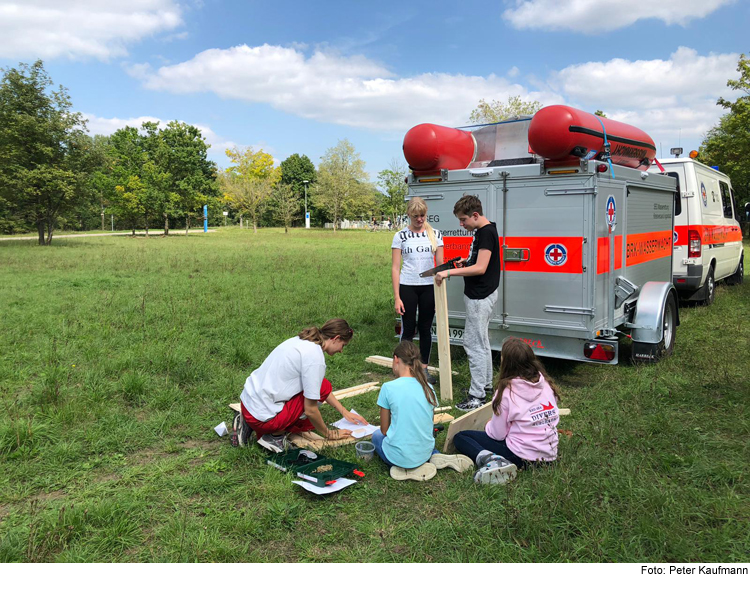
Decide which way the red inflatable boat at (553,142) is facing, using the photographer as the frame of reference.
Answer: facing away from the viewer and to the right of the viewer

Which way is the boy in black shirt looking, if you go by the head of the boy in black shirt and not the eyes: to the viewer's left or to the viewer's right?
to the viewer's left

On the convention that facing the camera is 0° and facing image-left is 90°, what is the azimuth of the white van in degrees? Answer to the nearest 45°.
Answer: approximately 225°

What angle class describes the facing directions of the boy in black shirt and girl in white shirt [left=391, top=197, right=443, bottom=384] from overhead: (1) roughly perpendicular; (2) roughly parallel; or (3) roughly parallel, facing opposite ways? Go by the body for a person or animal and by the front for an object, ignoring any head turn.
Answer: roughly perpendicular

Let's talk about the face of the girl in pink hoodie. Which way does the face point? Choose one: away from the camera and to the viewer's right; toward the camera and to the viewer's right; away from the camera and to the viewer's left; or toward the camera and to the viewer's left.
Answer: away from the camera and to the viewer's left

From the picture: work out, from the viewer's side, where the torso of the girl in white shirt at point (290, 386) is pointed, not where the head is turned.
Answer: to the viewer's right

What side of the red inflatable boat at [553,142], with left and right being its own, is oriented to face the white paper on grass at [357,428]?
back

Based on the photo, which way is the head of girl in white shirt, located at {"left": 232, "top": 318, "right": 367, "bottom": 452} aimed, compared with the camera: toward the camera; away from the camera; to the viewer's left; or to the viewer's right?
to the viewer's right

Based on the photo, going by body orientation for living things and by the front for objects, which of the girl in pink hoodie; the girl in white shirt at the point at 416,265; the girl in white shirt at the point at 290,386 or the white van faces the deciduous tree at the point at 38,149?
the girl in pink hoodie
